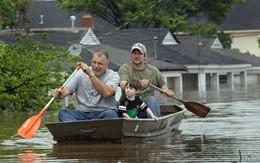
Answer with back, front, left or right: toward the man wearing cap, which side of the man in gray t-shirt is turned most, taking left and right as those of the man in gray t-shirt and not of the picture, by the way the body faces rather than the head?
back

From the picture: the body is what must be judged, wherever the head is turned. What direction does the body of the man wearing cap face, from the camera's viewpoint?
toward the camera

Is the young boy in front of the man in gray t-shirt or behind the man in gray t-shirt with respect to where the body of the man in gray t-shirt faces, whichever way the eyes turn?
behind

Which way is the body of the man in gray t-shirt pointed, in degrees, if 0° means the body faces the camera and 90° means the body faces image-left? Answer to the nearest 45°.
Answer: approximately 45°

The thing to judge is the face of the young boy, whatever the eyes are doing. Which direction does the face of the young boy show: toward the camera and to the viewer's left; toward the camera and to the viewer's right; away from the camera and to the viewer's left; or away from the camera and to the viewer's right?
toward the camera and to the viewer's left

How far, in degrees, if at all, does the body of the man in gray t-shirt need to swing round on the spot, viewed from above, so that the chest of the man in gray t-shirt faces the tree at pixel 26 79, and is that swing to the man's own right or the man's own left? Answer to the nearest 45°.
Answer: approximately 135° to the man's own right

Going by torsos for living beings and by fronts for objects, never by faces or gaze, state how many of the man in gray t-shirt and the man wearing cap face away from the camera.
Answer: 0
